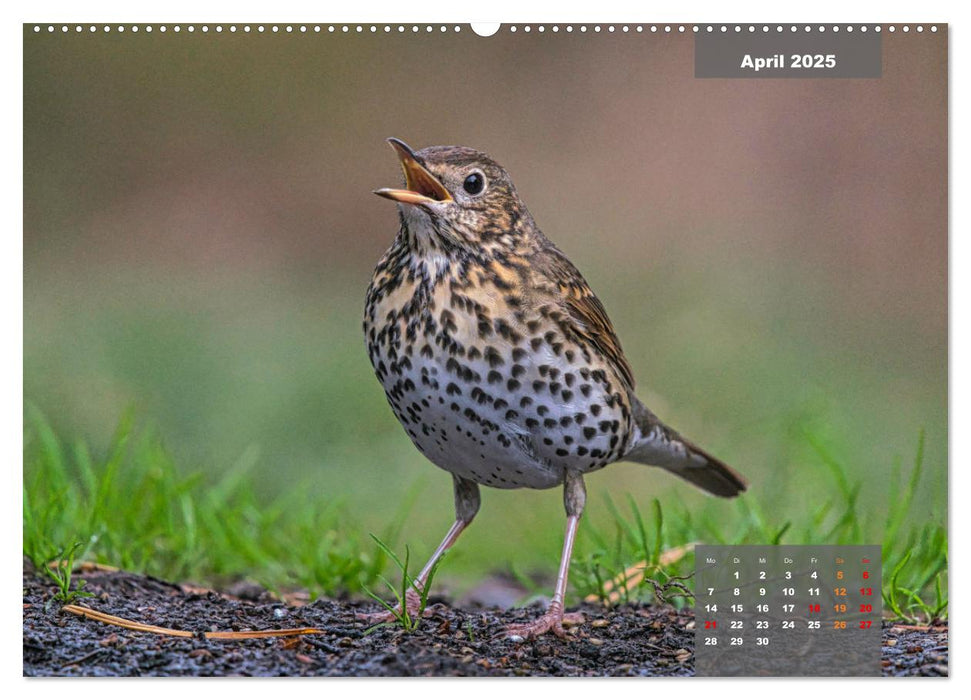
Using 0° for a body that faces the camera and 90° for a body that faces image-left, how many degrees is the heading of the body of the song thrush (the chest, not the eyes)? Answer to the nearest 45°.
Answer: approximately 45°
